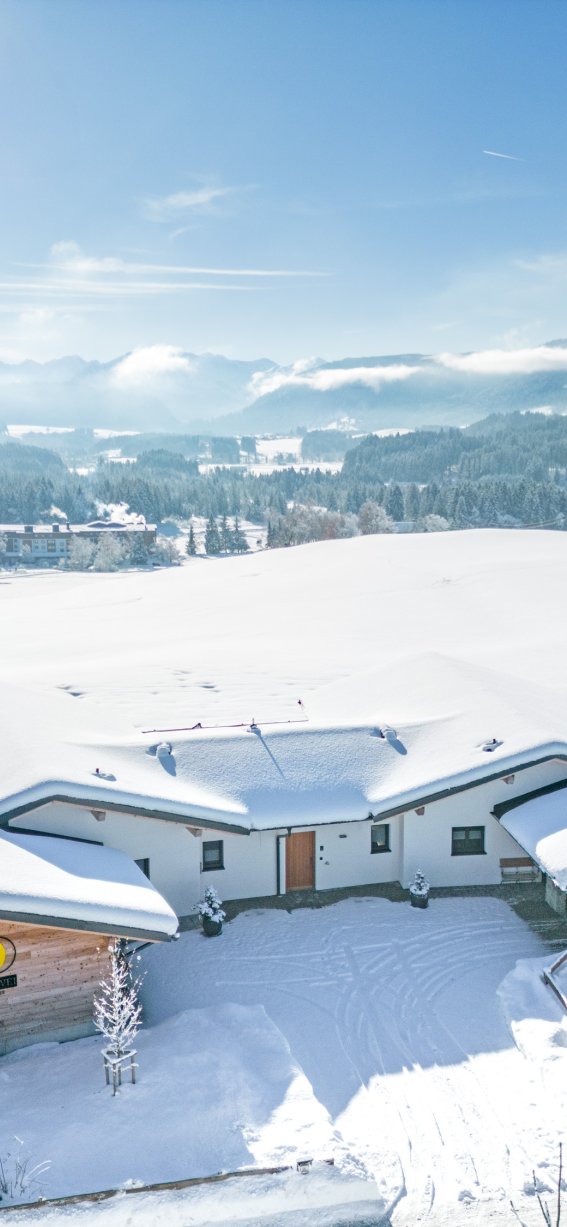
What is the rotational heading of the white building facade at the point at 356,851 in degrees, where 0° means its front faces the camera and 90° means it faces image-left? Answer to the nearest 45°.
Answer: approximately 0°

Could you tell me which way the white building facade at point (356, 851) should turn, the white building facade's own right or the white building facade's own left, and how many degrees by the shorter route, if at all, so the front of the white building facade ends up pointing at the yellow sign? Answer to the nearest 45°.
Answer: approximately 45° to the white building facade's own right

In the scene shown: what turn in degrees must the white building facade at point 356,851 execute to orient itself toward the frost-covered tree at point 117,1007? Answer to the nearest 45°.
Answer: approximately 45° to its right

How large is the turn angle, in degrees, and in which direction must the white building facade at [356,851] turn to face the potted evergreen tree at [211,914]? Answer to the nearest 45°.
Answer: approximately 45° to its right
